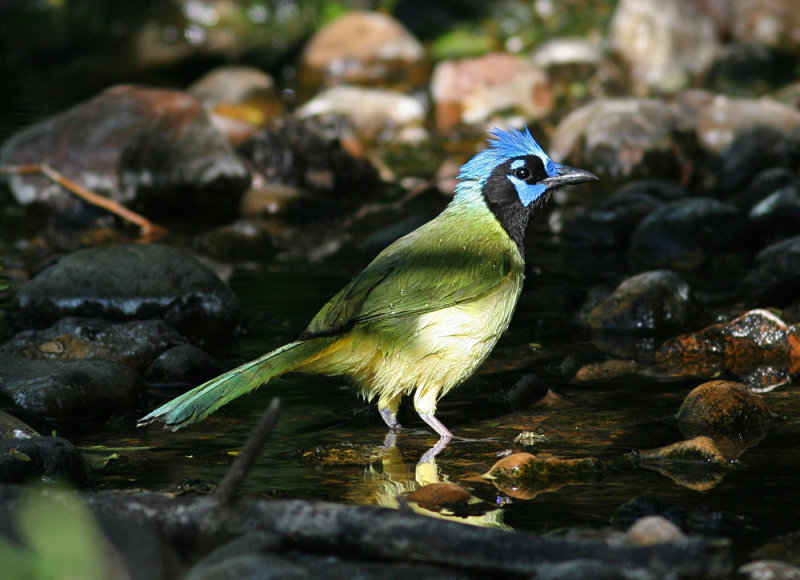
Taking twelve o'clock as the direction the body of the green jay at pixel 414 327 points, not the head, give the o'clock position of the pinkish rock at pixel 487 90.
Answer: The pinkish rock is roughly at 9 o'clock from the green jay.

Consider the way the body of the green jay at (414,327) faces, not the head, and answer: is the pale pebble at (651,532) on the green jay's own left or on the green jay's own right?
on the green jay's own right

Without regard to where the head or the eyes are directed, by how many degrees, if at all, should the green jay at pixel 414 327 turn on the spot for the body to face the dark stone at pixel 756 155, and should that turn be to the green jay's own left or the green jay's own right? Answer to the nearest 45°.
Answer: approximately 45° to the green jay's own left

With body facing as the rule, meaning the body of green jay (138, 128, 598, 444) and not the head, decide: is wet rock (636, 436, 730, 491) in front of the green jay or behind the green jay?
in front

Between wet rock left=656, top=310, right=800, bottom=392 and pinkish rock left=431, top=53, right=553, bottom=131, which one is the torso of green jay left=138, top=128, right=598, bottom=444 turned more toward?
the wet rock

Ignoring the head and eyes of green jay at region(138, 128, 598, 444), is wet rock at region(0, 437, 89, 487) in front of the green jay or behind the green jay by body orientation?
behind

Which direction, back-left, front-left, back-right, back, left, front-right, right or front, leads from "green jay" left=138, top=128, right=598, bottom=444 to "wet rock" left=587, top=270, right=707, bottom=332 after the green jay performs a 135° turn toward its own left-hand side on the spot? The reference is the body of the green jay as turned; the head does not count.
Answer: right

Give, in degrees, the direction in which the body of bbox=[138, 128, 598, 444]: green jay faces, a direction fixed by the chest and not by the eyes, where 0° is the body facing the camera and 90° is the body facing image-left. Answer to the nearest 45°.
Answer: approximately 270°

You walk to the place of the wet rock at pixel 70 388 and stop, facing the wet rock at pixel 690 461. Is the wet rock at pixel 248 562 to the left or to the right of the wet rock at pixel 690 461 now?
right

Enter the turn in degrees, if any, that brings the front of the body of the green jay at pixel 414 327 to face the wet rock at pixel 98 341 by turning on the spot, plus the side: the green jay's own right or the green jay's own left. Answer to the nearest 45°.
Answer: approximately 135° to the green jay's own left

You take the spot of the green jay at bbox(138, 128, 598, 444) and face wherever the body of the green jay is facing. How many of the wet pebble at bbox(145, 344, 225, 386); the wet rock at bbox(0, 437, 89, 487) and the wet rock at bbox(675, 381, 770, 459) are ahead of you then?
1

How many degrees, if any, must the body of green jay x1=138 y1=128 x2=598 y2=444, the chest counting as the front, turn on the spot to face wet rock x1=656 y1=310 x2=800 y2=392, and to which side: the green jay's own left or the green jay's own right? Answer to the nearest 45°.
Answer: approximately 45° to the green jay's own left
